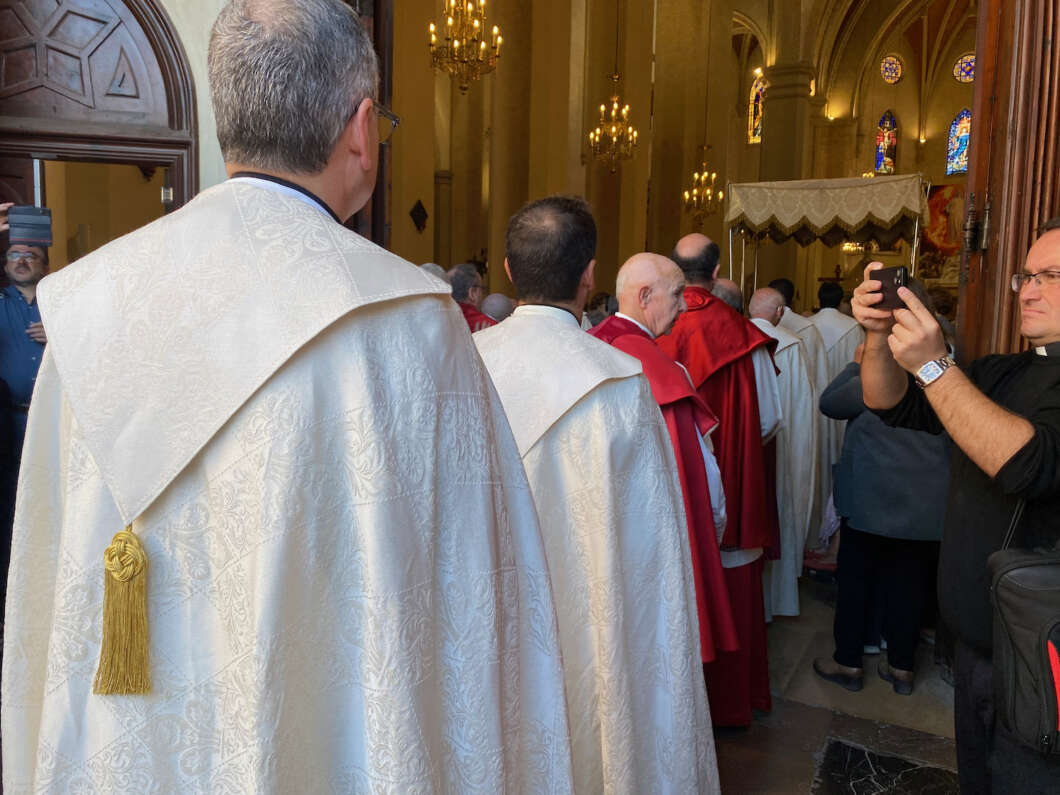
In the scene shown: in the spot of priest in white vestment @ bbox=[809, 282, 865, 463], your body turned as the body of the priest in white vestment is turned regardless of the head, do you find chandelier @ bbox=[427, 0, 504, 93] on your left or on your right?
on your left

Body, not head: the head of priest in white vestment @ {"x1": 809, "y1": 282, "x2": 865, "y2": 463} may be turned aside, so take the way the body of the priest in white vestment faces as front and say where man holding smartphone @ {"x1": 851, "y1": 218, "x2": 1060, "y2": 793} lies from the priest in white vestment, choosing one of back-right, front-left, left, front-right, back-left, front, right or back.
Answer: back

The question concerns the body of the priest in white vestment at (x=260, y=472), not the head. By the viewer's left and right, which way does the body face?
facing away from the viewer and to the right of the viewer

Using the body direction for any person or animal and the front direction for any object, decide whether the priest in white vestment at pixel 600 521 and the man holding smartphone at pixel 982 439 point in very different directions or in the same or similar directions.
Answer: very different directions

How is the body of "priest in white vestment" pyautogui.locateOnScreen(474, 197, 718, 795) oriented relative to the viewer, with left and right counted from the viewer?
facing away from the viewer and to the right of the viewer

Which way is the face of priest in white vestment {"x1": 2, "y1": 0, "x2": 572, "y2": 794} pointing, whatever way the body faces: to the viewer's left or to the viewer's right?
to the viewer's right

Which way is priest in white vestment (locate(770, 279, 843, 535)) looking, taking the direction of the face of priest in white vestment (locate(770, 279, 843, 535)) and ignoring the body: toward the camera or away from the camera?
away from the camera

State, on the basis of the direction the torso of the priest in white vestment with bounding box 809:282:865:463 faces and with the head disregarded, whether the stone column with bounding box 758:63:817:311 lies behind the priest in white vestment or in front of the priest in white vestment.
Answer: in front

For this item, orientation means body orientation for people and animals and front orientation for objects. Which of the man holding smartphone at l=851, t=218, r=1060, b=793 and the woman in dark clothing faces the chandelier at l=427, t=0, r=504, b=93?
the woman in dark clothing

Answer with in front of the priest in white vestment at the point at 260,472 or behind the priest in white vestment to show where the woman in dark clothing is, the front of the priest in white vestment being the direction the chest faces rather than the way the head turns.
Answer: in front

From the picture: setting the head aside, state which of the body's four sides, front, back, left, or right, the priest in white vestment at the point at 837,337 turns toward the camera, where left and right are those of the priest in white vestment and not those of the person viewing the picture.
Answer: back

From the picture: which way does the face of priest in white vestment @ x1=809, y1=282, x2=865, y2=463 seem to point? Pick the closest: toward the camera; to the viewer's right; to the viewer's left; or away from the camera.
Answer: away from the camera

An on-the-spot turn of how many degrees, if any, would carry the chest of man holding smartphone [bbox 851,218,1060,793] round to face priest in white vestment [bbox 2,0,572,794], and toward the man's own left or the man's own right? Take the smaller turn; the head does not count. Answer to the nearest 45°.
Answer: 0° — they already face them

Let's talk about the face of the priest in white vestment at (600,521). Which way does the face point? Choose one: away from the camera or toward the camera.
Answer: away from the camera

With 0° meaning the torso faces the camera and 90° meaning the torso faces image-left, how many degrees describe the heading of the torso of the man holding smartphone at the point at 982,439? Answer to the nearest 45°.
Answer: approximately 45°

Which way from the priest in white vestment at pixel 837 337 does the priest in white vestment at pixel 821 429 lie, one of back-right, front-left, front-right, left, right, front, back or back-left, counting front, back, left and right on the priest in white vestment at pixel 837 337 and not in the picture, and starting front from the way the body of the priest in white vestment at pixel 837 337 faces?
back

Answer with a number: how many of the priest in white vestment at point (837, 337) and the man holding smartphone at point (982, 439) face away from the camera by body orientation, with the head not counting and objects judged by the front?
1
